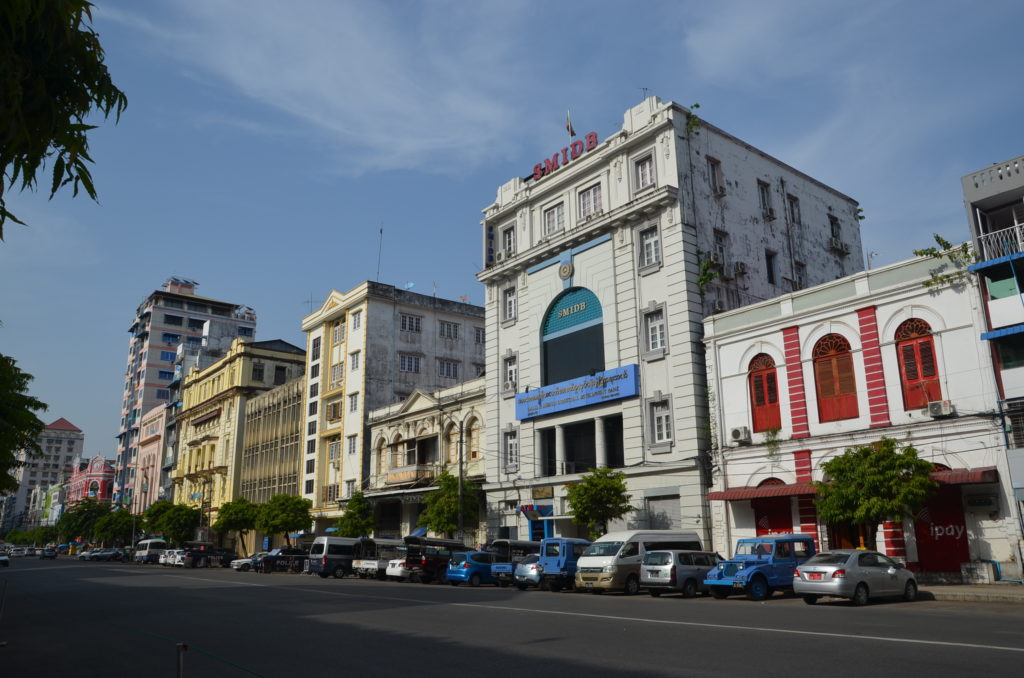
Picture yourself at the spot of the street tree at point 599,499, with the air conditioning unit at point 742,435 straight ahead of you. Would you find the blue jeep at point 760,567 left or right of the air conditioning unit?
right

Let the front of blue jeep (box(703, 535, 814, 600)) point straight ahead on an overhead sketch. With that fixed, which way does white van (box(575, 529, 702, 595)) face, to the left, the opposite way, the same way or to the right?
the same way

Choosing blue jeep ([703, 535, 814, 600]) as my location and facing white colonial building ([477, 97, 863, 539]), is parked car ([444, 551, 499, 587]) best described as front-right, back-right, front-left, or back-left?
front-left

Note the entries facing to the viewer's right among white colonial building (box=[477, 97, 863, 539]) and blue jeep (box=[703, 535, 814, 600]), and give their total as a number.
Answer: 0

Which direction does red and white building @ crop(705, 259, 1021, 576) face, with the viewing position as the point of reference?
facing the viewer and to the left of the viewer
